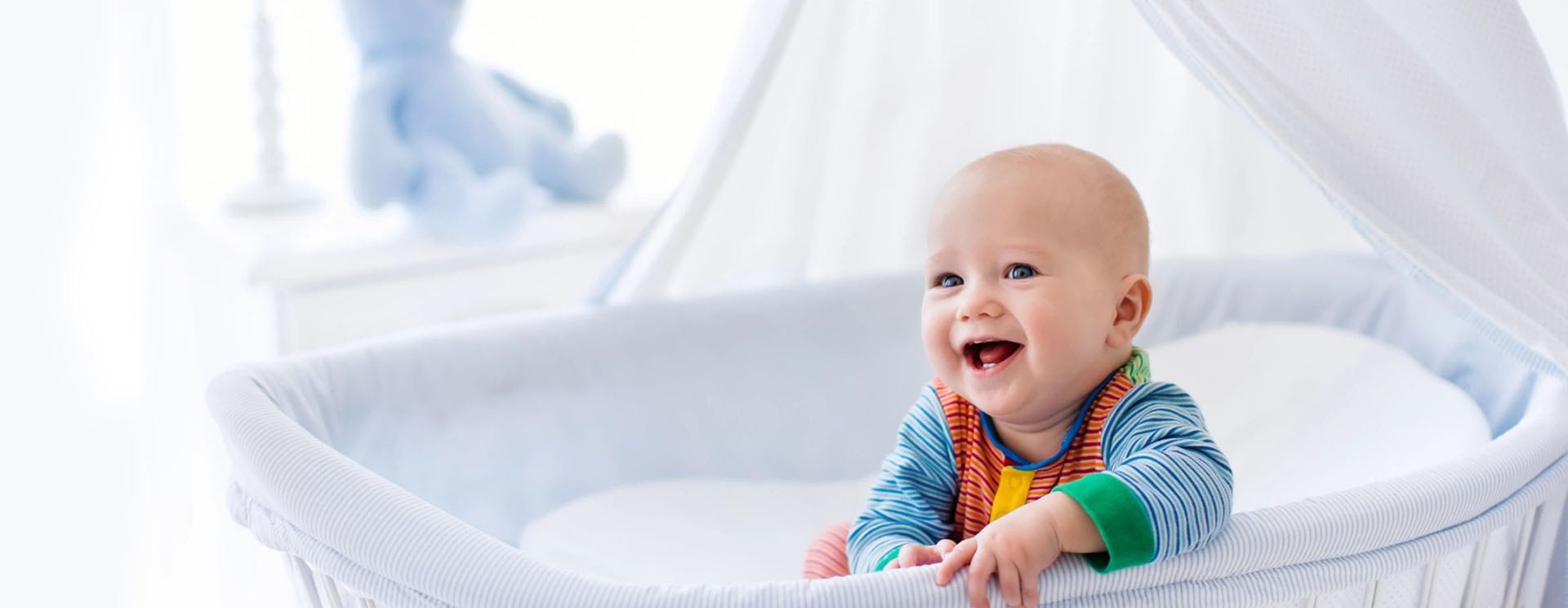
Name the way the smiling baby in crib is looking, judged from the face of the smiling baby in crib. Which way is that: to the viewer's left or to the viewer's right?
to the viewer's left
